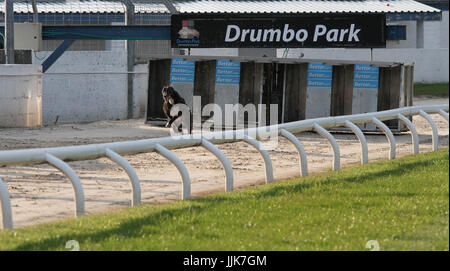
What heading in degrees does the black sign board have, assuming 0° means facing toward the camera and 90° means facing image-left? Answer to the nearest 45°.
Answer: approximately 0°
